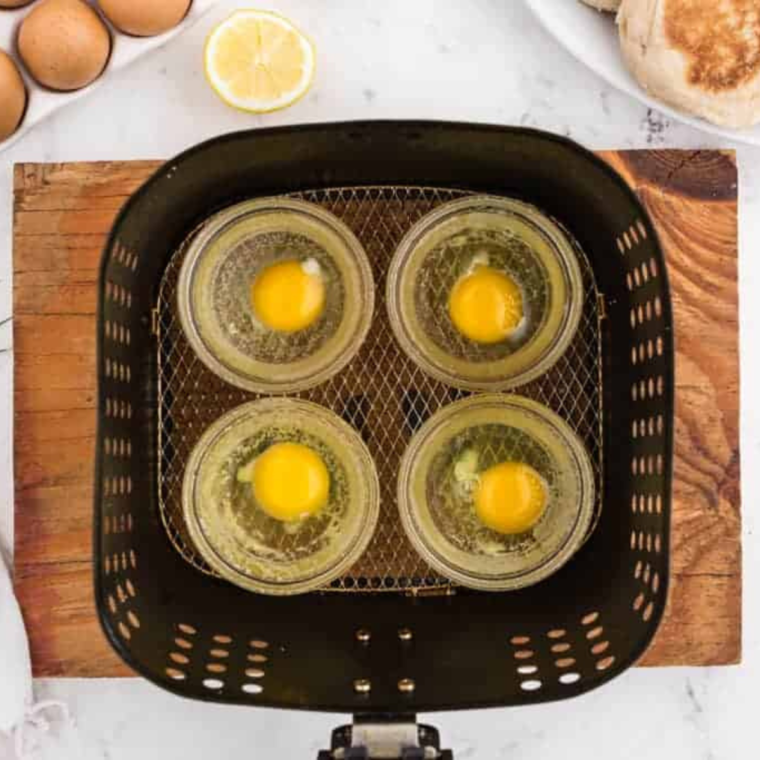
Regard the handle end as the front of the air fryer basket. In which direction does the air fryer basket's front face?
toward the camera
